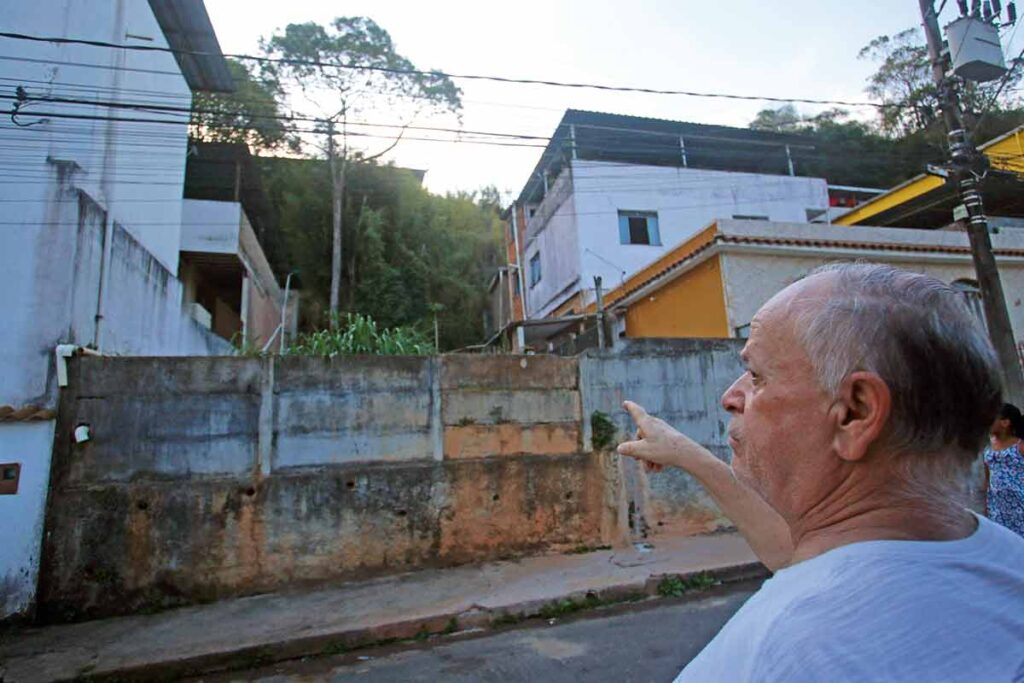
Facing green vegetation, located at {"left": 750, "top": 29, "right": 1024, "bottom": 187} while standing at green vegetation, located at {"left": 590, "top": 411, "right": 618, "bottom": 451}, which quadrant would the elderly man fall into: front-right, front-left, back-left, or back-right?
back-right

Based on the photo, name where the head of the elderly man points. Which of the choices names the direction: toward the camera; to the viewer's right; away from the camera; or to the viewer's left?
to the viewer's left

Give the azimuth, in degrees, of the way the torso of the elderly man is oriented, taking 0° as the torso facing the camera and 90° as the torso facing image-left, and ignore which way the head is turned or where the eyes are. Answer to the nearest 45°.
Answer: approximately 135°

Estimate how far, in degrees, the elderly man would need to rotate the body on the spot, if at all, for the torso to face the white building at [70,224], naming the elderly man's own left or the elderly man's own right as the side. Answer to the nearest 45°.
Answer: approximately 45° to the elderly man's own left

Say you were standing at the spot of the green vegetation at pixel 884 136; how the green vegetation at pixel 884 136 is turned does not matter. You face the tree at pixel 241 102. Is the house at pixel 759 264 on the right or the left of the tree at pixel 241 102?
left

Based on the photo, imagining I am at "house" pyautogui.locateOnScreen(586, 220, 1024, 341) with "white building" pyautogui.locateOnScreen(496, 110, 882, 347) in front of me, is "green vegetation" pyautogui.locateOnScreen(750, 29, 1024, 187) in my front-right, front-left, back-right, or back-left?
front-right

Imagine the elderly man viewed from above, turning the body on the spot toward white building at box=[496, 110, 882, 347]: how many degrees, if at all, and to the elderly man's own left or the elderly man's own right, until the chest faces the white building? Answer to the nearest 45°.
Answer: approximately 45° to the elderly man's own right

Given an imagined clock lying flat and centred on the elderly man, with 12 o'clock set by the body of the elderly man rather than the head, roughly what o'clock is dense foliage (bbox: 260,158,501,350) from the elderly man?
The dense foliage is roughly at 12 o'clock from the elderly man.

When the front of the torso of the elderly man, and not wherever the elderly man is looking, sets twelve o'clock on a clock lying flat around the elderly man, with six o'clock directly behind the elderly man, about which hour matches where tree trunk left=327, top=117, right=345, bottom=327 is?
The tree trunk is roughly at 12 o'clock from the elderly man.

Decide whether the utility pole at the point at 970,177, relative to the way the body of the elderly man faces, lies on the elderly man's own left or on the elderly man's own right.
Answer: on the elderly man's own right

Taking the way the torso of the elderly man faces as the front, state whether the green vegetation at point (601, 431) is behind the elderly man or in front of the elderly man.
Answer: in front

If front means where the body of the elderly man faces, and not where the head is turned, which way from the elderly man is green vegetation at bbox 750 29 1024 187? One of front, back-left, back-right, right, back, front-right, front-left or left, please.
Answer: front-right
